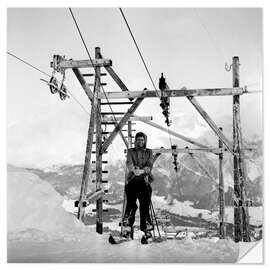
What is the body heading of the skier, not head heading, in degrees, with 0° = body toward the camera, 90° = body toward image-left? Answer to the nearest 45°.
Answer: approximately 0°
